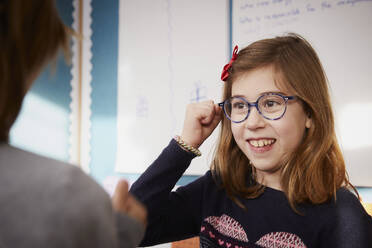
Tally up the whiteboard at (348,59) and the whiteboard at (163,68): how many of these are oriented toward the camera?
2

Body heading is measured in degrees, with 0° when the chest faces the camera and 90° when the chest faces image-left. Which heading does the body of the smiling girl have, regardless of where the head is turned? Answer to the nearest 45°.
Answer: approximately 45°

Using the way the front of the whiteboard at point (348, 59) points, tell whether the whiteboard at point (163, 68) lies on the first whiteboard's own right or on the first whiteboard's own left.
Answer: on the first whiteboard's own right

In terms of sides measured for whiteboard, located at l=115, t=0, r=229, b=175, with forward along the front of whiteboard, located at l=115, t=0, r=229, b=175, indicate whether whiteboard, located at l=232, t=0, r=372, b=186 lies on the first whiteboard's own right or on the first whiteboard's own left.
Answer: on the first whiteboard's own left

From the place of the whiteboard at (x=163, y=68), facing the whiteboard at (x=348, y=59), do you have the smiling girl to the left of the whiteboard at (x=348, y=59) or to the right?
right

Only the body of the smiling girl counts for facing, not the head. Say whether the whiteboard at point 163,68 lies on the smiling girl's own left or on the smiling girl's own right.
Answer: on the smiling girl's own right
